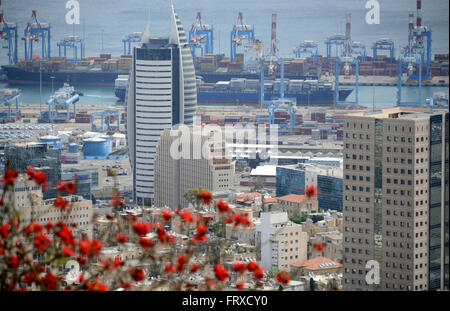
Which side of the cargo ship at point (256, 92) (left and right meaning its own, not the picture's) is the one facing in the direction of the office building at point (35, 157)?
right

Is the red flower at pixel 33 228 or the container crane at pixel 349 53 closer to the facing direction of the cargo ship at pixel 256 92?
the container crane

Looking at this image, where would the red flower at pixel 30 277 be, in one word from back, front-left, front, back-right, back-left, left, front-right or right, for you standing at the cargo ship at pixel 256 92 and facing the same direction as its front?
right

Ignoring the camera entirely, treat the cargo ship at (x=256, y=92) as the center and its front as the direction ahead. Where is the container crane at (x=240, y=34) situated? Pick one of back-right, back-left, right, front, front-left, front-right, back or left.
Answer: left

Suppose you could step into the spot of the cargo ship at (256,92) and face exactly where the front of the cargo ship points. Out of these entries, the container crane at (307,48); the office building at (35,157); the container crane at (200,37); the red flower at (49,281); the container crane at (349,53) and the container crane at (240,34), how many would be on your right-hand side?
2

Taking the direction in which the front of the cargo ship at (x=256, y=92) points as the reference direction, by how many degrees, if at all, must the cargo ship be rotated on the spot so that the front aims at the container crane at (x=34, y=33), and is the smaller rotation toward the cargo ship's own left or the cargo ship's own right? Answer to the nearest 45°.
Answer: approximately 135° to the cargo ship's own left

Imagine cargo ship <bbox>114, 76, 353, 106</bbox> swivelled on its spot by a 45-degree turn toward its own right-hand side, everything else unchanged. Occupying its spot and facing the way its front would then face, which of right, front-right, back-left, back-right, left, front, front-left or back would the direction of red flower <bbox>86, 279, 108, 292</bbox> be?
front-right

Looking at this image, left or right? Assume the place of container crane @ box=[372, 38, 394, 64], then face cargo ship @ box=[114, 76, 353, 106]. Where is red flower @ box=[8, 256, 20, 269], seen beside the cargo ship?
left

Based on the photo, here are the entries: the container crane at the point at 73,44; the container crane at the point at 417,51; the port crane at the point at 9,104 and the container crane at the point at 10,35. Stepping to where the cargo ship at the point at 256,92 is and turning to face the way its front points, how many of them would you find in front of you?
1

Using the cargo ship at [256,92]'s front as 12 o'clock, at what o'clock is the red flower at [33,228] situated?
The red flower is roughly at 3 o'clock from the cargo ship.

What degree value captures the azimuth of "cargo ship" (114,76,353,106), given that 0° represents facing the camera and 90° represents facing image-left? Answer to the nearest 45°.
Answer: approximately 270°

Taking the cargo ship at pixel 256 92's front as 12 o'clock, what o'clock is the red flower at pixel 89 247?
The red flower is roughly at 3 o'clock from the cargo ship.

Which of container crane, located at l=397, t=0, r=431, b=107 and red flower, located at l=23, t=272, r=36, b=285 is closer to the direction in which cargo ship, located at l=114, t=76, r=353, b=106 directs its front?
the container crane

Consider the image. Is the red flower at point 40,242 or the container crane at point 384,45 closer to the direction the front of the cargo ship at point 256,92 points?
the container crane

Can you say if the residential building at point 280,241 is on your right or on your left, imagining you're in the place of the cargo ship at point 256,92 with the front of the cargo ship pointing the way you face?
on your right

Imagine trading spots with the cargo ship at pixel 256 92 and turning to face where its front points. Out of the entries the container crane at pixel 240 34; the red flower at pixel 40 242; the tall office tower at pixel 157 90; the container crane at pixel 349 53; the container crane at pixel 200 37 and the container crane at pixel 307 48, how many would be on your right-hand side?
2

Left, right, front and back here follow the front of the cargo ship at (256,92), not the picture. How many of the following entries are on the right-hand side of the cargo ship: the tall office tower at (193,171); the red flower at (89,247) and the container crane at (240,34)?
2
